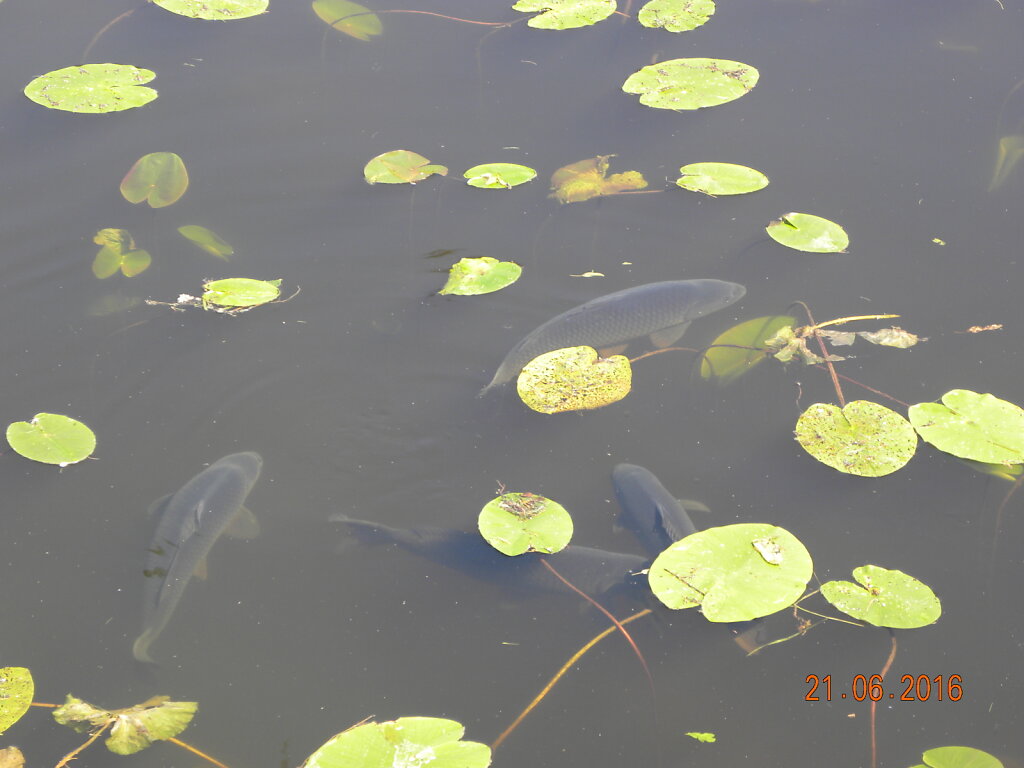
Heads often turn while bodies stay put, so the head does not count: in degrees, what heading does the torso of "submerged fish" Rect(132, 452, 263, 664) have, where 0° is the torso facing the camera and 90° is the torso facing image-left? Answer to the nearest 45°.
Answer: approximately 225°

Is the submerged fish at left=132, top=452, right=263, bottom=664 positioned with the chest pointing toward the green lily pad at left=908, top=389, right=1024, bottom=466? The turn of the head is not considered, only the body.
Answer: no

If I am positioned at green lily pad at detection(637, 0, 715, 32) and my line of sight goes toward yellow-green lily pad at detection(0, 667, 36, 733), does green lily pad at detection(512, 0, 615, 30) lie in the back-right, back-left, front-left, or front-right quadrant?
front-right

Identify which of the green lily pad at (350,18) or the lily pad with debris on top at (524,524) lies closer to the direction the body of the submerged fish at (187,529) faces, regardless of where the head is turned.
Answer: the green lily pad

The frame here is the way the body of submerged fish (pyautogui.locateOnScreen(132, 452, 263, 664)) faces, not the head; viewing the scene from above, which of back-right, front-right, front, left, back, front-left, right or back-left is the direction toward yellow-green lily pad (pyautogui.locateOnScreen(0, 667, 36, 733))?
back

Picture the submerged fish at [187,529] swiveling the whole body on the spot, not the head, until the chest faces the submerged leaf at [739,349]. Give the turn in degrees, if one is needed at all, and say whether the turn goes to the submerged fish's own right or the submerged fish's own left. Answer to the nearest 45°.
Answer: approximately 45° to the submerged fish's own right

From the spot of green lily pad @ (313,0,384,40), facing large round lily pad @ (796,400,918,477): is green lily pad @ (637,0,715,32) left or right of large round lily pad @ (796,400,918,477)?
left

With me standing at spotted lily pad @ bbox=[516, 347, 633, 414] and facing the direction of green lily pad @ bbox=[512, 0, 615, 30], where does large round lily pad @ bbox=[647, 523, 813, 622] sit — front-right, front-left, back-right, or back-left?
back-right

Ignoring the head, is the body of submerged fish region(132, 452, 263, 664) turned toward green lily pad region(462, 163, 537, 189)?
yes

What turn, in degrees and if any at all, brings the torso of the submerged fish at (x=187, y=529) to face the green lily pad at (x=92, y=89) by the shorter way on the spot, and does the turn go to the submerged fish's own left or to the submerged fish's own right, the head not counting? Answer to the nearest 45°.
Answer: approximately 45° to the submerged fish's own left

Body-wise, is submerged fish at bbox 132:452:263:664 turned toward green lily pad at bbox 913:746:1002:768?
no

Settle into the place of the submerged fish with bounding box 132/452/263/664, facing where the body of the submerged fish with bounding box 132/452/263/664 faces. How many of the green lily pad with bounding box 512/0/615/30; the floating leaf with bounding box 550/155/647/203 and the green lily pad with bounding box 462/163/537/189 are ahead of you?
3

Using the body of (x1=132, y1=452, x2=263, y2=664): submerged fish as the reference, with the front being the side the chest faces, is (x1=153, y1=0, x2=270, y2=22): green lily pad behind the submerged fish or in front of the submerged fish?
in front

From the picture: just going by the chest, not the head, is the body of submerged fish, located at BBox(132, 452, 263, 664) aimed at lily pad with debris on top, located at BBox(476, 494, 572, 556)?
no

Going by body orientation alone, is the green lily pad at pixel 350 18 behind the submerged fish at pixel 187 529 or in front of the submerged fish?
in front
